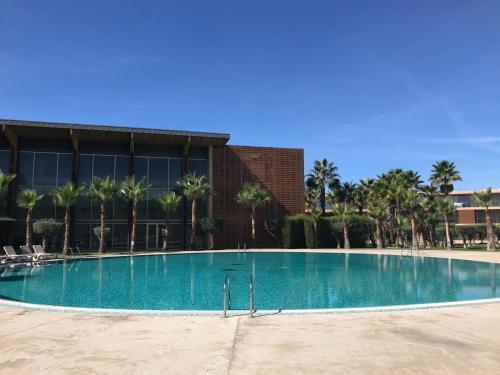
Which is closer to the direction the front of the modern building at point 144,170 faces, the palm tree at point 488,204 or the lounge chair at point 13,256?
the lounge chair

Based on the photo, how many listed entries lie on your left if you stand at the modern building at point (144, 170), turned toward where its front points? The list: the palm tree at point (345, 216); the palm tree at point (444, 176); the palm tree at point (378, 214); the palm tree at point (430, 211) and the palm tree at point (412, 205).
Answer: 5

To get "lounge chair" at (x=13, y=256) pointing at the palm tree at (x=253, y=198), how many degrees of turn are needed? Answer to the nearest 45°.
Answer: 0° — it already faces it

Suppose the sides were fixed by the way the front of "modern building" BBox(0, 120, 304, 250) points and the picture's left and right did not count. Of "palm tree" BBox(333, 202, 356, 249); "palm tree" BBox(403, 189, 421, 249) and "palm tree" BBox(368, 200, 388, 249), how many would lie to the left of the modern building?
3

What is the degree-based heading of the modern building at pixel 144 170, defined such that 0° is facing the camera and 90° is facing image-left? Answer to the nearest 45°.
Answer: approximately 0°

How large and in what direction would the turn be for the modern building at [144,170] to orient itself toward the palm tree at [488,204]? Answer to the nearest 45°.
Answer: approximately 90° to its left

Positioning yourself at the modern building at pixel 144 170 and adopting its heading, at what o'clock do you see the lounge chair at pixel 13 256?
The lounge chair is roughly at 1 o'clock from the modern building.

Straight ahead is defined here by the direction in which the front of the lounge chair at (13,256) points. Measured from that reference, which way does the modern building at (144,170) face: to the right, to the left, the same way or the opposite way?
to the right

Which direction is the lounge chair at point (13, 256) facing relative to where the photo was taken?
to the viewer's right

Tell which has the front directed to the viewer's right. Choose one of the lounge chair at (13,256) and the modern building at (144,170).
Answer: the lounge chair

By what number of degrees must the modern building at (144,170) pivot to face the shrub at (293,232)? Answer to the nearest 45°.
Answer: approximately 90° to its left

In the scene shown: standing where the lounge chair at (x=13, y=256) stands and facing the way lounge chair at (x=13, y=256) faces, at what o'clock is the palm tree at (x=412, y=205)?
The palm tree is roughly at 12 o'clock from the lounge chair.

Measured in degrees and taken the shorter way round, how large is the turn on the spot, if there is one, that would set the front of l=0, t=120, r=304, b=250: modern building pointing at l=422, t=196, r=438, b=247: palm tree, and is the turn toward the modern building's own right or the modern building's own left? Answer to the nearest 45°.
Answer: approximately 90° to the modern building's own left

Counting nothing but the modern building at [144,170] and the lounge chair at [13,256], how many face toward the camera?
1

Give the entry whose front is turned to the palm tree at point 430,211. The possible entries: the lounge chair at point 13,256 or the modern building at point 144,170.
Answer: the lounge chair
